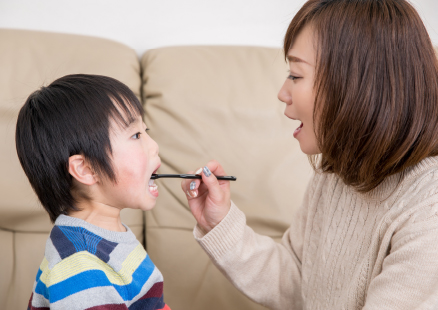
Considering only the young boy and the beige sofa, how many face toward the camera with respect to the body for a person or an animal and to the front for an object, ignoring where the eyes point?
1

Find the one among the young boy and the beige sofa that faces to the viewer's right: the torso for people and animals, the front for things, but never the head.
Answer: the young boy

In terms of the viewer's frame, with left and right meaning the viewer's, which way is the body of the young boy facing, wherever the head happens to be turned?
facing to the right of the viewer

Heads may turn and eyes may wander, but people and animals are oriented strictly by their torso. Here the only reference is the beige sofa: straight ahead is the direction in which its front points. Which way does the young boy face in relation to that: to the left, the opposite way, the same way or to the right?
to the left

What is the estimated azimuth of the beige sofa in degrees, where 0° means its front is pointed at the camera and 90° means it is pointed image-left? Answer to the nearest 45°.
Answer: approximately 0°

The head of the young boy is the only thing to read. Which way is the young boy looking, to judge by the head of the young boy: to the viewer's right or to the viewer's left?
to the viewer's right
